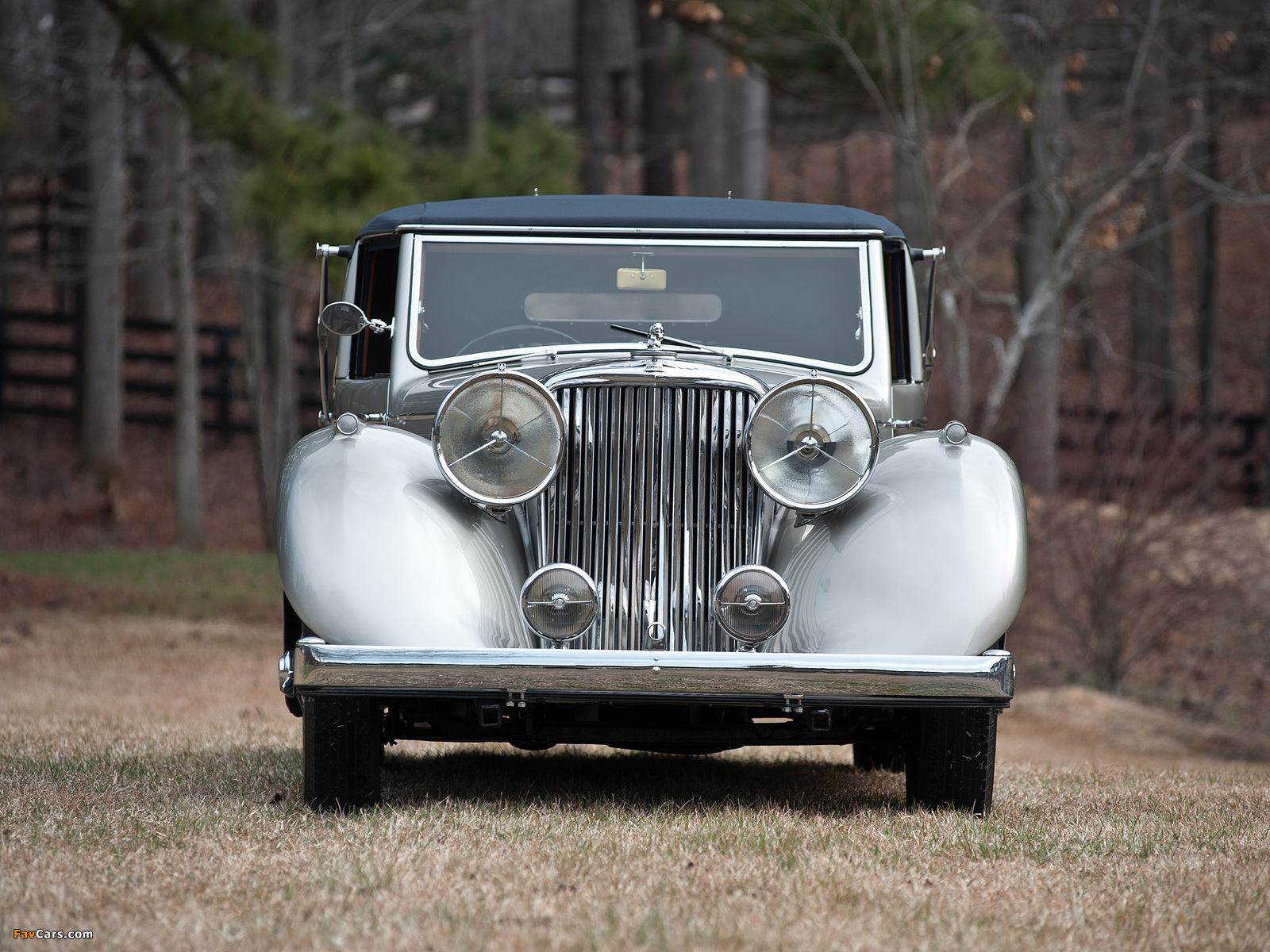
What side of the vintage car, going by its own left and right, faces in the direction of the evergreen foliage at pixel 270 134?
back

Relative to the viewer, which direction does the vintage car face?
toward the camera

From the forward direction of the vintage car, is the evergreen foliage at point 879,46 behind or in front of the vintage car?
behind

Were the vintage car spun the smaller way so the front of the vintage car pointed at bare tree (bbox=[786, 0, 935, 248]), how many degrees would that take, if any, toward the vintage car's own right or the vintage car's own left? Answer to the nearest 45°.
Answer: approximately 180°

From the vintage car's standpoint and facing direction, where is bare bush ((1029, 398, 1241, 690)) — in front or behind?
behind

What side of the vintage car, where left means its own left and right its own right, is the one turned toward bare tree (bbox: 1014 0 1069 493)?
back
